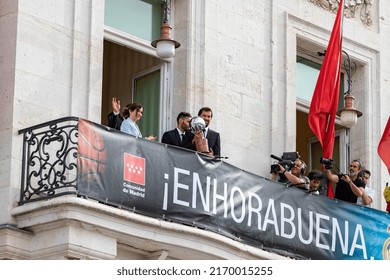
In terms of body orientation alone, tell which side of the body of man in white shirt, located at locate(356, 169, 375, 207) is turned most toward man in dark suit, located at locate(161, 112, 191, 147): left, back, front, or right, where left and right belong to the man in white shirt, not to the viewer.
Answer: front

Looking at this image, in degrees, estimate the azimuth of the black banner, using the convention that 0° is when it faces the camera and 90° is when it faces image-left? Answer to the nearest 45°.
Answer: approximately 315°

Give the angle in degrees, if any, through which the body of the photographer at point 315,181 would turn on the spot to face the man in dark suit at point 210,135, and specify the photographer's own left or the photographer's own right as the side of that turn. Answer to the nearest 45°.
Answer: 0° — they already face them

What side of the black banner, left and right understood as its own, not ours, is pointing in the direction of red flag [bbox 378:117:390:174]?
left

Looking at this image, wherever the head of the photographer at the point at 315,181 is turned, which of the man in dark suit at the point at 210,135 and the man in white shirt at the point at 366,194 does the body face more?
the man in dark suit

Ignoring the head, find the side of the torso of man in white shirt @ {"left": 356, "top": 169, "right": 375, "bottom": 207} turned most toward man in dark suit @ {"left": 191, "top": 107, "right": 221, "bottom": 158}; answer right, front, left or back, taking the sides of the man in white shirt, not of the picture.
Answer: front

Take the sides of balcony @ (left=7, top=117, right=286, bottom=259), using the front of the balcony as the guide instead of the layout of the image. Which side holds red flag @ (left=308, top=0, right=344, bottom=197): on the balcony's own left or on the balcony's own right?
on the balcony's own left

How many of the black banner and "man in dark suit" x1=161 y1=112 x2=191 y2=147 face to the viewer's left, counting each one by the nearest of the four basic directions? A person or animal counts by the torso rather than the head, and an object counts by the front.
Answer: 0

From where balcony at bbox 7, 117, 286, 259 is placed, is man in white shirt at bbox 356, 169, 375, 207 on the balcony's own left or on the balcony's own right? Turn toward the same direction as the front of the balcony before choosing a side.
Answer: on the balcony's own left

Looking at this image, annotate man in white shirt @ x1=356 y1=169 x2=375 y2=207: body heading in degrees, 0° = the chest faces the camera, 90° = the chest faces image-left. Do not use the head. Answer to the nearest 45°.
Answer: approximately 45°

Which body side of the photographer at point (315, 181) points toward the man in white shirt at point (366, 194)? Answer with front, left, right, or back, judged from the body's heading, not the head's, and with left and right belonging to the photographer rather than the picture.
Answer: back

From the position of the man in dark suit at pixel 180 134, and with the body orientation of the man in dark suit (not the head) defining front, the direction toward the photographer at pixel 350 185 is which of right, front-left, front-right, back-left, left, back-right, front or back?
left
